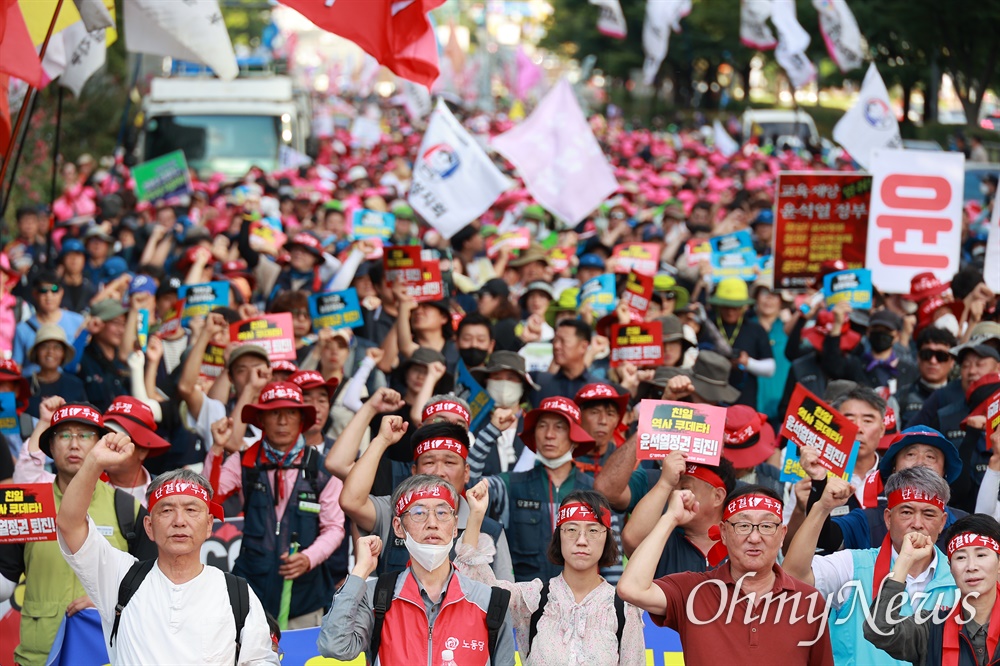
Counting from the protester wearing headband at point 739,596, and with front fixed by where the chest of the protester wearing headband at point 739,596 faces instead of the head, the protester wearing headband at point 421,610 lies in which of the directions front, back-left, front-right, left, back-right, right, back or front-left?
right

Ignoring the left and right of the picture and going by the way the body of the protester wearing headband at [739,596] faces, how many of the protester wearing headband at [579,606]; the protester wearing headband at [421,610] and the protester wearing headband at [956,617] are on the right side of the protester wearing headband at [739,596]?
2

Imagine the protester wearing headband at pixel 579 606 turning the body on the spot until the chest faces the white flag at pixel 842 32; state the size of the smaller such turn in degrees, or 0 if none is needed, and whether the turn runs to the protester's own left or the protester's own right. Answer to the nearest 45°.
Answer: approximately 180°

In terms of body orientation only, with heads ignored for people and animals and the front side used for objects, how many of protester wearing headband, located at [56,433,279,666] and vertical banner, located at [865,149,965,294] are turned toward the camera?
2

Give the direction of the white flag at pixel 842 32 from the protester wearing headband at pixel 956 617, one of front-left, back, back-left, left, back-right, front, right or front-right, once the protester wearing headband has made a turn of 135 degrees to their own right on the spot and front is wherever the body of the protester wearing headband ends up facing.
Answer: front-right

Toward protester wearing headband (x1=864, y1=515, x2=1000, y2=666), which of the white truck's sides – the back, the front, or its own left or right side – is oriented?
front

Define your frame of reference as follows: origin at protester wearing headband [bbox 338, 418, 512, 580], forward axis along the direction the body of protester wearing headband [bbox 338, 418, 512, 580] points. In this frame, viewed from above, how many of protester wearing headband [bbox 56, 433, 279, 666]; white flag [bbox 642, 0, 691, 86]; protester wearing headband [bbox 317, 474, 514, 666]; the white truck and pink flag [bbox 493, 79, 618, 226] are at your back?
3
